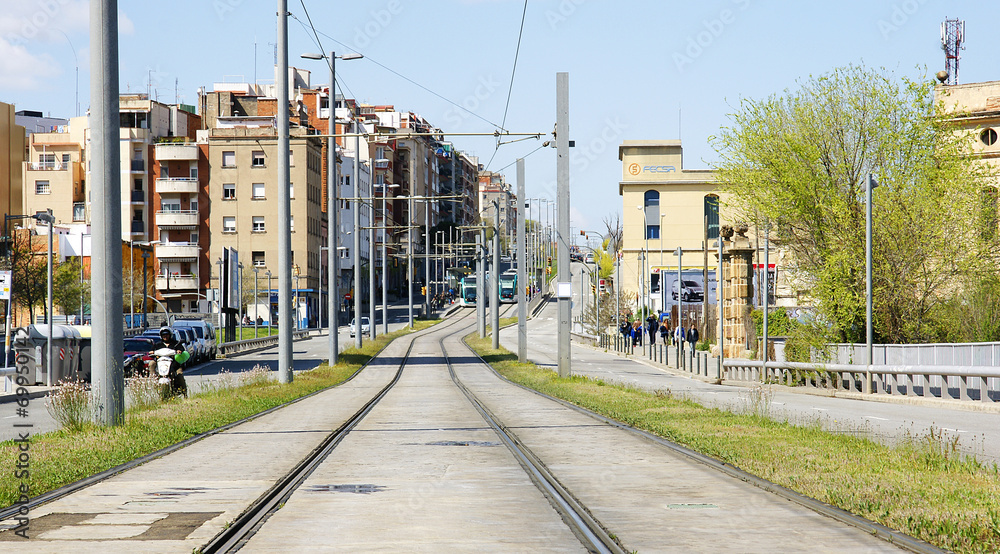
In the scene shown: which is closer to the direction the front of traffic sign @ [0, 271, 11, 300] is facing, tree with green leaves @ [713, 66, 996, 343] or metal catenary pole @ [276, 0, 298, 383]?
the metal catenary pole

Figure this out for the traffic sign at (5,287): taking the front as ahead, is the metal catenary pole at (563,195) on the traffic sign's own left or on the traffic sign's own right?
on the traffic sign's own left

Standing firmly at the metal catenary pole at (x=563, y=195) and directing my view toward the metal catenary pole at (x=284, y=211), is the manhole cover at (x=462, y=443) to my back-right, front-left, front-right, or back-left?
front-left

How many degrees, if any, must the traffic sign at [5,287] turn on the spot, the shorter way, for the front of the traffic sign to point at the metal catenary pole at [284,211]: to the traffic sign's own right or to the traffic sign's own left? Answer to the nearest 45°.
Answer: approximately 45° to the traffic sign's own left

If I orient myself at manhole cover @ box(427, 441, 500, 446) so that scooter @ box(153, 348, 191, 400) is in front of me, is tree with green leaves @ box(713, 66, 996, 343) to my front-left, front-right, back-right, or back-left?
front-right

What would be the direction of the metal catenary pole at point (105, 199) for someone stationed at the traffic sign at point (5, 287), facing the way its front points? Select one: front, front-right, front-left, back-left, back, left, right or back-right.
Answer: front

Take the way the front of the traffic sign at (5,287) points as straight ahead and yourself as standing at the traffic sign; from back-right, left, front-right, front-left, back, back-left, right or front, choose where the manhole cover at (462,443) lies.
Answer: front

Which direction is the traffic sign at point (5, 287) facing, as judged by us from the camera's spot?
facing the viewer

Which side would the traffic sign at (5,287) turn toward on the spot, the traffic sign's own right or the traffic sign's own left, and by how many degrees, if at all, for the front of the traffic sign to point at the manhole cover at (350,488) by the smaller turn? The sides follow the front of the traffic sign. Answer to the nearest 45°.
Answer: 0° — it already faces it

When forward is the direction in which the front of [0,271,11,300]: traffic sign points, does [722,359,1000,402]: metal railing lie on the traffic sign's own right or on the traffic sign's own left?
on the traffic sign's own left

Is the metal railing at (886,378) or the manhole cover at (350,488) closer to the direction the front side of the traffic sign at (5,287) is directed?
the manhole cover

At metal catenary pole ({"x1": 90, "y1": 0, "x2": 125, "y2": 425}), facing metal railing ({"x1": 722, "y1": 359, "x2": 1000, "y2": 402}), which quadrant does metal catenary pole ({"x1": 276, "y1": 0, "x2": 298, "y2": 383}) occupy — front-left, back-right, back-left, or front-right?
front-left

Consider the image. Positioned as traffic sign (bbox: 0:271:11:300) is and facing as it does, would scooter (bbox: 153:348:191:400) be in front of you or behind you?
in front
